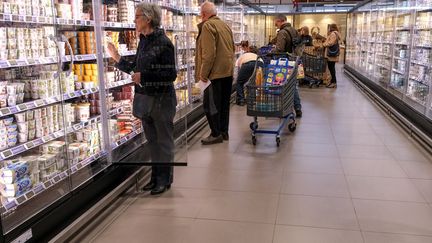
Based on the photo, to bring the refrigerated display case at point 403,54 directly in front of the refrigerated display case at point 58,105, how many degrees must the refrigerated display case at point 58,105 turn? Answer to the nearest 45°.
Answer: approximately 90° to its left

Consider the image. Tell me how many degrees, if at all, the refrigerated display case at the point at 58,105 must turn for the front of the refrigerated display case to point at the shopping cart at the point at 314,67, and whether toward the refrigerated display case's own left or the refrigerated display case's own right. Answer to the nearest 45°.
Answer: approximately 90° to the refrigerated display case's own left

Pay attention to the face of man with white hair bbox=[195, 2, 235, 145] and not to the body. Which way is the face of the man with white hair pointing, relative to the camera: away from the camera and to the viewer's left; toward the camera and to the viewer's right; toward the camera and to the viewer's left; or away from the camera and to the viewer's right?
away from the camera and to the viewer's left

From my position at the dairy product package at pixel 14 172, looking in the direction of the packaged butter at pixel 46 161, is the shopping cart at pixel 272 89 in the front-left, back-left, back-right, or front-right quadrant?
front-right

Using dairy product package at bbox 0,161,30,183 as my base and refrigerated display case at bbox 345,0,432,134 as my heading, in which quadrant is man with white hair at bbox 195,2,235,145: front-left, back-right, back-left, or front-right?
front-left

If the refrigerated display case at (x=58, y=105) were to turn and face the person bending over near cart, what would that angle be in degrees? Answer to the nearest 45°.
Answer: approximately 90° to its left

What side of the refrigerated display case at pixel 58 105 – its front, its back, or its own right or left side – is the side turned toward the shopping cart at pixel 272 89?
left

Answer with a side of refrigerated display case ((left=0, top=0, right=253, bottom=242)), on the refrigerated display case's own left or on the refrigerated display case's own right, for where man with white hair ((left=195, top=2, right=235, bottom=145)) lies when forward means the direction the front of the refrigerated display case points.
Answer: on the refrigerated display case's own left

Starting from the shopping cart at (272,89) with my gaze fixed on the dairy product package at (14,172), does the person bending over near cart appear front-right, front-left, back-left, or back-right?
back-right
